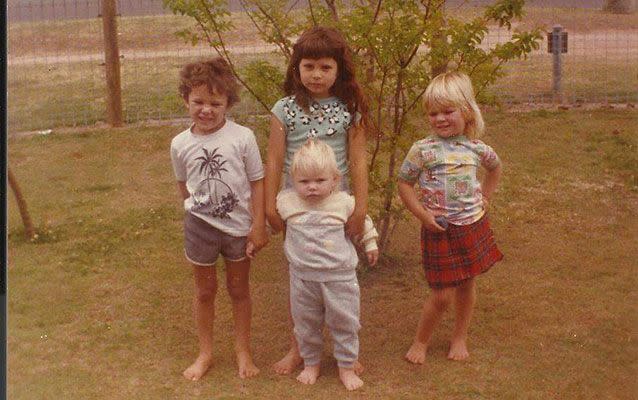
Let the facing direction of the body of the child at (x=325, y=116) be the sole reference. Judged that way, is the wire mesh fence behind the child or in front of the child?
behind

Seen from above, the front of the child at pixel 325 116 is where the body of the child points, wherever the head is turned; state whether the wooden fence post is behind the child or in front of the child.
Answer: behind

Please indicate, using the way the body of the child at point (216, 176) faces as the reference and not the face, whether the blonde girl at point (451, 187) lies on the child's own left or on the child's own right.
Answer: on the child's own left

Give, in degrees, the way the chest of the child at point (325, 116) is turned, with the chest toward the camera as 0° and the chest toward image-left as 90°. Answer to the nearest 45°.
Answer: approximately 0°

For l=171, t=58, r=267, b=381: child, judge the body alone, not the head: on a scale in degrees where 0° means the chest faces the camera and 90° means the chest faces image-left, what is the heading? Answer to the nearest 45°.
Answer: approximately 0°

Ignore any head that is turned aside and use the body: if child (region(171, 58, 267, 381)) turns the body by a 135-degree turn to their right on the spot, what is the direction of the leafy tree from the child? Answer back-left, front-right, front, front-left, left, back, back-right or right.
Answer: right
